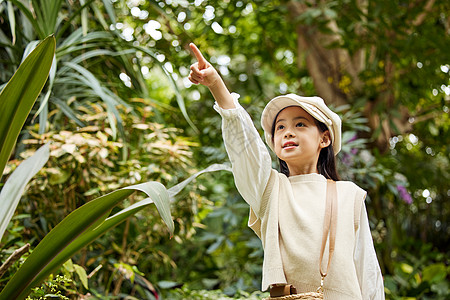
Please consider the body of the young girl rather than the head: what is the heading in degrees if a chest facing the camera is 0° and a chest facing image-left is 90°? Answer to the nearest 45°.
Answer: approximately 45°
